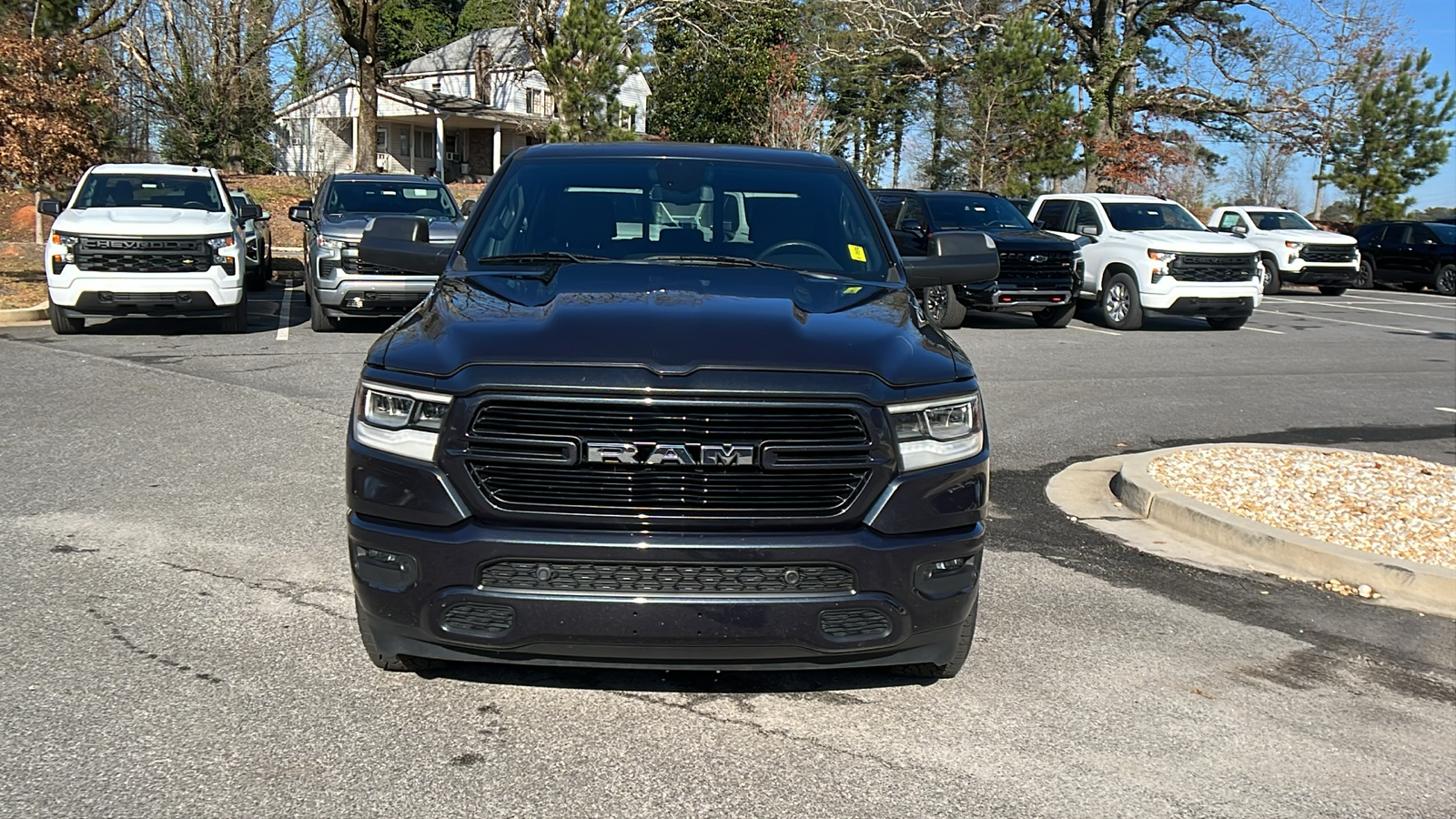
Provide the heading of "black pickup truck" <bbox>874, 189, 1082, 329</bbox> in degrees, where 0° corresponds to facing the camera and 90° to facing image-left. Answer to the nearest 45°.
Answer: approximately 315°

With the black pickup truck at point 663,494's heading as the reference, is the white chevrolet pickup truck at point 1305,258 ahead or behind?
behind

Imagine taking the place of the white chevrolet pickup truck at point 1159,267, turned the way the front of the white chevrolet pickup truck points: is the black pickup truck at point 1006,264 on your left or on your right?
on your right

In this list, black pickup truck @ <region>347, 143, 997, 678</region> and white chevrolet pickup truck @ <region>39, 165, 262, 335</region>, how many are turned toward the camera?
2

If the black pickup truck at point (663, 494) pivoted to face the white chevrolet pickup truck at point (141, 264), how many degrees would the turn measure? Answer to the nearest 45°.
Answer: approximately 135° to its right

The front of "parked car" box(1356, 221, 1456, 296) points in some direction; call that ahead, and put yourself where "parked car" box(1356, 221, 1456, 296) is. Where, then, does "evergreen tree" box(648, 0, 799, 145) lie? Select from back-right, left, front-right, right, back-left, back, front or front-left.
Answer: back-right

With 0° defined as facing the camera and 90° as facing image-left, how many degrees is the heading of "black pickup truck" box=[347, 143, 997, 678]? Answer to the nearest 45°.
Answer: approximately 0°

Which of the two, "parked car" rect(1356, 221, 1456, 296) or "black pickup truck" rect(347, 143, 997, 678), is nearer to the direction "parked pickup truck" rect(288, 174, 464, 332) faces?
the black pickup truck

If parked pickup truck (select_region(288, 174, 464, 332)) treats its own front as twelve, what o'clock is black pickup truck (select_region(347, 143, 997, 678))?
The black pickup truck is roughly at 12 o'clock from the parked pickup truck.

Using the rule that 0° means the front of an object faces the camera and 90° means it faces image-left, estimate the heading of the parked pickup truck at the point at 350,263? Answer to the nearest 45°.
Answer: approximately 0°

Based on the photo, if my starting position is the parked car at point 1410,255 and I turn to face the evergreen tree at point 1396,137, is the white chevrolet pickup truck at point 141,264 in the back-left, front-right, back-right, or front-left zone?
back-left
